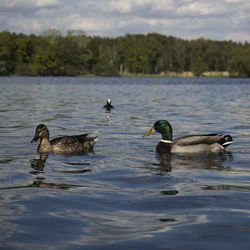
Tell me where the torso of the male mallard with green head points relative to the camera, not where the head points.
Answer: to the viewer's left

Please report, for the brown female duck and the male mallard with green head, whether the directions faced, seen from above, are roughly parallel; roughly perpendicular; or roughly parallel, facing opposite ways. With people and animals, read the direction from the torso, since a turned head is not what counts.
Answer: roughly parallel

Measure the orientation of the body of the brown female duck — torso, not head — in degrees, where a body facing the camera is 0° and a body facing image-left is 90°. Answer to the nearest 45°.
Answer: approximately 90°

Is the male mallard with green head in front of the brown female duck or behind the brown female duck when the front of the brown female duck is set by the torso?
behind

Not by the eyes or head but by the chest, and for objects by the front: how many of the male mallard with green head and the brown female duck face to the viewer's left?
2

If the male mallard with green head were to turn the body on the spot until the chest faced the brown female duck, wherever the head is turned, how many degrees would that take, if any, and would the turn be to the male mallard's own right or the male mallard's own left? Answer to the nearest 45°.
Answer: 0° — it already faces it
